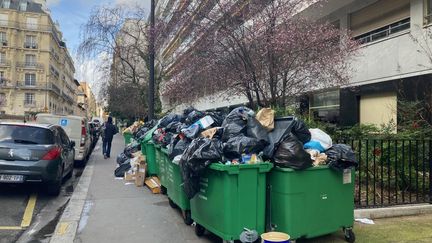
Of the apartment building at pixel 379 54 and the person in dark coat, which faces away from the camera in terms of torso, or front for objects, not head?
the person in dark coat

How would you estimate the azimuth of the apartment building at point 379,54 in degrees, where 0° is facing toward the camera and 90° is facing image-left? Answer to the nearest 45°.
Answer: approximately 45°

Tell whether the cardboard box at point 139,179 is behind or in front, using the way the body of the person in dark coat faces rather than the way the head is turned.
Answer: behind

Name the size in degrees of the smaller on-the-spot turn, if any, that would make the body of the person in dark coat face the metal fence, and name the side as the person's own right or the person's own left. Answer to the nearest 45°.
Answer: approximately 135° to the person's own right

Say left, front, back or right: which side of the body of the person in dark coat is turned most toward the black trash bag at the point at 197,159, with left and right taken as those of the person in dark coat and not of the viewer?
back

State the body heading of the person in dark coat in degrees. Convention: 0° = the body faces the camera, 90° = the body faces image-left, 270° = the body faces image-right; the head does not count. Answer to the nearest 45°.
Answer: approximately 180°

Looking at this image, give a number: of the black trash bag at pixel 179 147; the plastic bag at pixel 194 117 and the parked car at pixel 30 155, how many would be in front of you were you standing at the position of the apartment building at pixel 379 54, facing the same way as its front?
3

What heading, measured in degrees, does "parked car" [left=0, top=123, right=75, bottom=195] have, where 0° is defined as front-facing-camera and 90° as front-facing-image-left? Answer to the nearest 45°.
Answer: approximately 180°

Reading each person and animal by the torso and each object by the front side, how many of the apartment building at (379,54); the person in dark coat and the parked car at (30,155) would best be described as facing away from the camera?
2

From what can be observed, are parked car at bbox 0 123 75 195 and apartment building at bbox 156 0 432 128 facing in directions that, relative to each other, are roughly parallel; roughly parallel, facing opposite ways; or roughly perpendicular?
roughly perpendicular

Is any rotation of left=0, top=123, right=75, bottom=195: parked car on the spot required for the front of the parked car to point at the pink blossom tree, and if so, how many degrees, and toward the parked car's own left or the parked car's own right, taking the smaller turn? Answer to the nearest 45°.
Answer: approximately 90° to the parked car's own right
